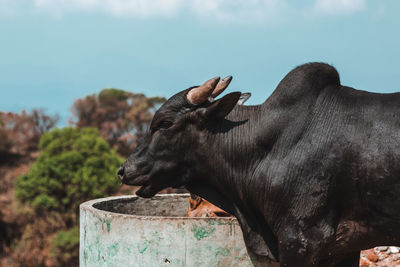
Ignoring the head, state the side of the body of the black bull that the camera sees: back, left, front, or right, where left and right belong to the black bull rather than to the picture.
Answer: left

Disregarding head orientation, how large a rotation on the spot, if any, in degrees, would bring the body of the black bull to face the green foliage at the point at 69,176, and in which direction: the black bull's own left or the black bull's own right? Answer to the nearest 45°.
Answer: approximately 45° to the black bull's own right

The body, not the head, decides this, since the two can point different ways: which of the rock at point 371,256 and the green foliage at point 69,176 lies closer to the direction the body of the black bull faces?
the green foliage

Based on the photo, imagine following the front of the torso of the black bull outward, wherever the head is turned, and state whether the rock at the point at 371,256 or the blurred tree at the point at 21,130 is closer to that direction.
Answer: the blurred tree

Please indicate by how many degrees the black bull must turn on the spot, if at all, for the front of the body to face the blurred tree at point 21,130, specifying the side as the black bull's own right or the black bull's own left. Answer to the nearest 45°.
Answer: approximately 45° to the black bull's own right

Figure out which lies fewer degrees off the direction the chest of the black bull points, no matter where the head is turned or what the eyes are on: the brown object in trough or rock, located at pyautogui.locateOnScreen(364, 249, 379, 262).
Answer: the brown object in trough
